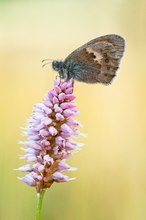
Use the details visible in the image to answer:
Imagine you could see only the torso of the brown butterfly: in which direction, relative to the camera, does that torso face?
to the viewer's left
